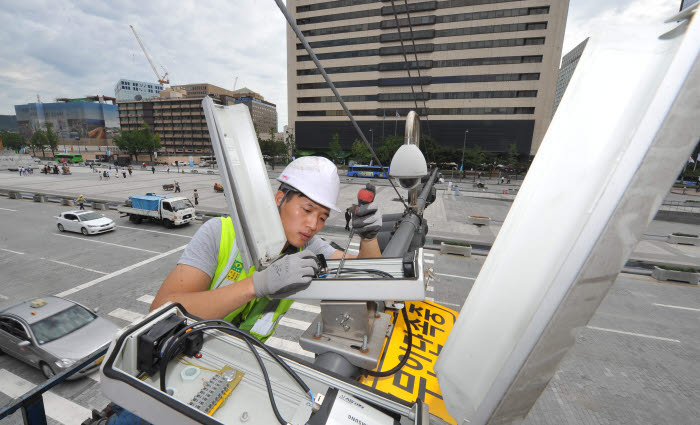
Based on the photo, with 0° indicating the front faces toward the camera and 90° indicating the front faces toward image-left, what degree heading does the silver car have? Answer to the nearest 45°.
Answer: approximately 315°

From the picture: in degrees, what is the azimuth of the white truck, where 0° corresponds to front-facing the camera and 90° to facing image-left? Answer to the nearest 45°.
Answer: approximately 315°

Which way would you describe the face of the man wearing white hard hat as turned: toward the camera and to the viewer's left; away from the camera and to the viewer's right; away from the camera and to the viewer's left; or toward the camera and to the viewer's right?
toward the camera and to the viewer's right

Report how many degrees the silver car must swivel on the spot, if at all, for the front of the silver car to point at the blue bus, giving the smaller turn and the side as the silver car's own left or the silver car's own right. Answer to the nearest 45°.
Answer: approximately 90° to the silver car's own left

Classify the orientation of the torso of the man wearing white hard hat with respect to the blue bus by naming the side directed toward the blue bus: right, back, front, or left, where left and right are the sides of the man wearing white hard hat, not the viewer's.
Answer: left
